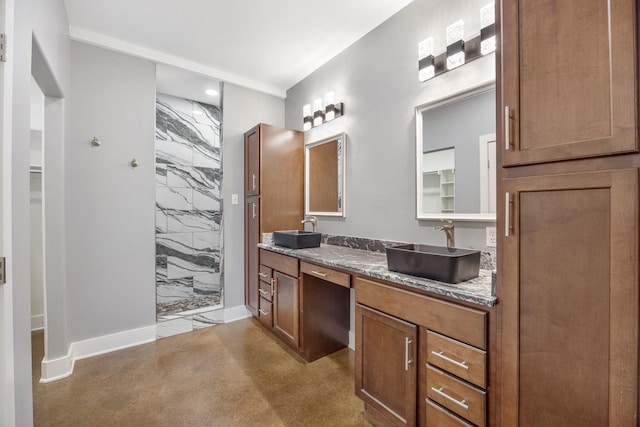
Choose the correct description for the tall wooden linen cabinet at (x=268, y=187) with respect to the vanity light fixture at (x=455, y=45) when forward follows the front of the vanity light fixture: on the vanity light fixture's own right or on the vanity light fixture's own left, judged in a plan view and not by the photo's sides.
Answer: on the vanity light fixture's own right

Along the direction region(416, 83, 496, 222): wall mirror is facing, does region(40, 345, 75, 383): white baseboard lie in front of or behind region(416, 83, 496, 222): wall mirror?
in front

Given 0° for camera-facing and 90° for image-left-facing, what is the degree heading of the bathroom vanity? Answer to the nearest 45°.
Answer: approximately 45°

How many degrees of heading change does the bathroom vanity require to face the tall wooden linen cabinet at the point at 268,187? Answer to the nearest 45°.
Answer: approximately 90° to its right

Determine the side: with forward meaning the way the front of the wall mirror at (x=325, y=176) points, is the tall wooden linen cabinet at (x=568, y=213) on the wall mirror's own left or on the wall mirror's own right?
on the wall mirror's own left

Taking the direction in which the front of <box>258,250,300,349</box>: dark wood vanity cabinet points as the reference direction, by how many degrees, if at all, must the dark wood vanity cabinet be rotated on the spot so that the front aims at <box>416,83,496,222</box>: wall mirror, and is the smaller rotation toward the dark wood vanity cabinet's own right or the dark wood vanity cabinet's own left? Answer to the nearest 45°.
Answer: approximately 90° to the dark wood vanity cabinet's own left
